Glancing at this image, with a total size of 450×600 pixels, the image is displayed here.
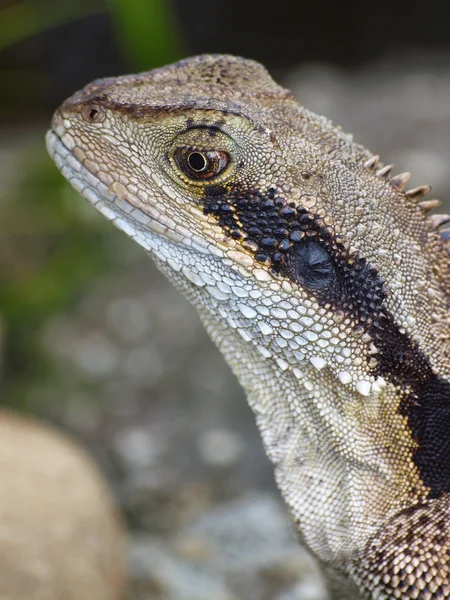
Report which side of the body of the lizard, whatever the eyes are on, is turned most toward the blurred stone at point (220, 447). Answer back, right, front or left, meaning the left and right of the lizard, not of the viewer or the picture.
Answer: right

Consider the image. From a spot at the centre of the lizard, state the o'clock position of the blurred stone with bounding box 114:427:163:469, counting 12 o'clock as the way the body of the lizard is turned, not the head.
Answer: The blurred stone is roughly at 2 o'clock from the lizard.

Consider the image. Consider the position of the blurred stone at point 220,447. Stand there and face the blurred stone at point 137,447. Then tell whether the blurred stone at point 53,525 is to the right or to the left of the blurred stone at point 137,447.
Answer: left

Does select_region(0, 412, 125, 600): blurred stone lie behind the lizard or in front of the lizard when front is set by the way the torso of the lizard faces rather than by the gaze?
in front

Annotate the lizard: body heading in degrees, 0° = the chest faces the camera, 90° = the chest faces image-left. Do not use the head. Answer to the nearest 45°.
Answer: approximately 90°
